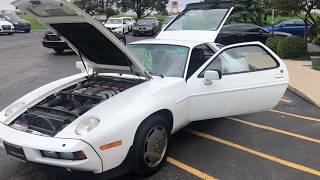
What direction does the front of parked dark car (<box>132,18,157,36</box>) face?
toward the camera

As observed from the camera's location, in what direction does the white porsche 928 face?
facing the viewer and to the left of the viewer

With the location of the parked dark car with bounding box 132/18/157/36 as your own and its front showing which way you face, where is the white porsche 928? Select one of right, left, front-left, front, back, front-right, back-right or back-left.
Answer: front

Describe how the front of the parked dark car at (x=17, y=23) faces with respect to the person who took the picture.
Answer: facing the viewer and to the right of the viewer

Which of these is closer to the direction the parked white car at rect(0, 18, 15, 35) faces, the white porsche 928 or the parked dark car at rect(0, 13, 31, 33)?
the white porsche 928

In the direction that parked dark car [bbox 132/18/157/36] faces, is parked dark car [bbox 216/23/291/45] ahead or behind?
ahead

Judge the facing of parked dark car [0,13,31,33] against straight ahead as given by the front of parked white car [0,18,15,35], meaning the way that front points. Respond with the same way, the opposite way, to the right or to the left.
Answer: the same way

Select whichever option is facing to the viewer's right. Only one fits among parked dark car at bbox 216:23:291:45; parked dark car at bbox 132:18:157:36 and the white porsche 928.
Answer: parked dark car at bbox 216:23:291:45

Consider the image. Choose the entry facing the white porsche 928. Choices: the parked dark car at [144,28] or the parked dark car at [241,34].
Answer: the parked dark car at [144,28]

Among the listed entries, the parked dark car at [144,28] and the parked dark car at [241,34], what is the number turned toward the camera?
1

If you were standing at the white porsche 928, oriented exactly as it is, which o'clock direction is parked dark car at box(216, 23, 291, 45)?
The parked dark car is roughly at 5 o'clock from the white porsche 928.

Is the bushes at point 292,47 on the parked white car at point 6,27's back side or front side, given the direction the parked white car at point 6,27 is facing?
on the front side
